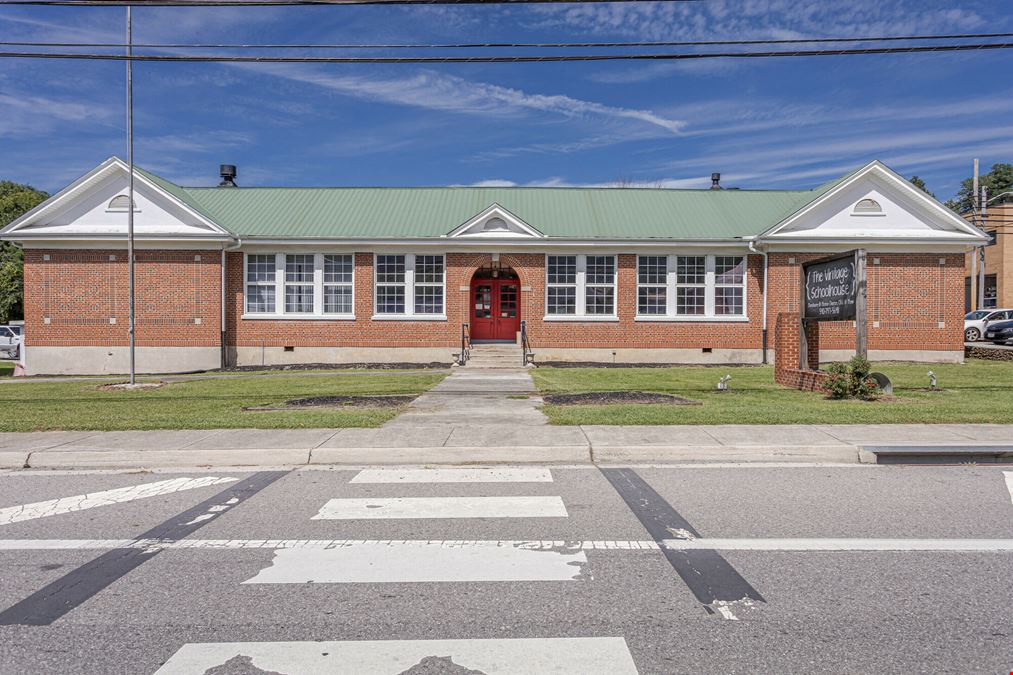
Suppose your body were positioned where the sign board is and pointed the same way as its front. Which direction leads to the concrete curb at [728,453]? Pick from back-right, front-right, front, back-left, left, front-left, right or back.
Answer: front-left

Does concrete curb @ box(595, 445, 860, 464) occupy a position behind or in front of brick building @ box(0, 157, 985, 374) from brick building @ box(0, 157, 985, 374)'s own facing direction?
in front

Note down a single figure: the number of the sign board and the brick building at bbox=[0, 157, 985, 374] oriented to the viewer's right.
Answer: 0

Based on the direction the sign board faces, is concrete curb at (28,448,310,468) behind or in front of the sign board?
in front

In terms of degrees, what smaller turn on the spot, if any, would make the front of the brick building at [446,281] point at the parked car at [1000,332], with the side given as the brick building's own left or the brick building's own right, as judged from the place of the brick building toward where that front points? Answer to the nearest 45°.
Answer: approximately 90° to the brick building's own left

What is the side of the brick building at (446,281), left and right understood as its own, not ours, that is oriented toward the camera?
front

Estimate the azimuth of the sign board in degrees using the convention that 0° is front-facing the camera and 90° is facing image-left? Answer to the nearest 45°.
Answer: approximately 45°

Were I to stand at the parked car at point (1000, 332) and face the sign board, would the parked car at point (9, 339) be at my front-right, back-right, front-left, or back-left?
front-right

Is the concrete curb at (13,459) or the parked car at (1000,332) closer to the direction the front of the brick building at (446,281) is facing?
the concrete curb

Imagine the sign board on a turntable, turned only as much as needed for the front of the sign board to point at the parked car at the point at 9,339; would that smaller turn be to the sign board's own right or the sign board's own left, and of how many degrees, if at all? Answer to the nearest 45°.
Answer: approximately 45° to the sign board's own right
